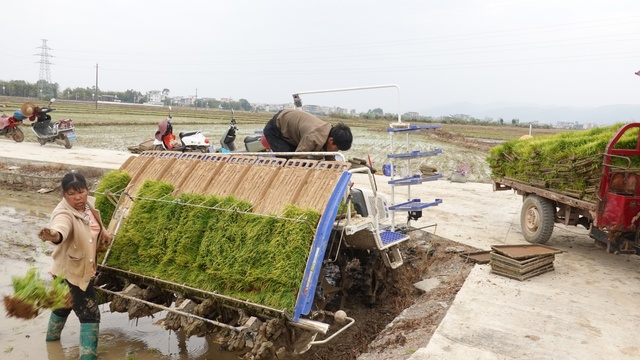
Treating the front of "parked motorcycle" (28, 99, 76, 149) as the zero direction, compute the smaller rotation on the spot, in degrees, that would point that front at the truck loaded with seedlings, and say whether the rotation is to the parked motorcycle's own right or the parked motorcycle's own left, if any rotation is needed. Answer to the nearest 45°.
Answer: approximately 135° to the parked motorcycle's own left

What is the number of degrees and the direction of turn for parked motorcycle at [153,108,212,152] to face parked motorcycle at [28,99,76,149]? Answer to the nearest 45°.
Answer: approximately 45° to its right

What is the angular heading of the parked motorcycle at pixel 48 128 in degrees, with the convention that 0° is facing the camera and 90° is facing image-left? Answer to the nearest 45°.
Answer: approximately 135°

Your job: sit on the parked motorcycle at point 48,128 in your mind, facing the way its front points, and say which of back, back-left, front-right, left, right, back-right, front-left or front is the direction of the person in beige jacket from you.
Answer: back-left

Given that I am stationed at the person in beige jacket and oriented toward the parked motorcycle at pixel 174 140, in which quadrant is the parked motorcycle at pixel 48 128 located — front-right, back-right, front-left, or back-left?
front-left

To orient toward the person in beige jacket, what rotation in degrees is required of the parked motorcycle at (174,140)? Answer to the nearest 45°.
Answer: approximately 90° to its left

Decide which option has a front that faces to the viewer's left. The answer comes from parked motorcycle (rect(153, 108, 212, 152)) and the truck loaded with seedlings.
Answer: the parked motorcycle

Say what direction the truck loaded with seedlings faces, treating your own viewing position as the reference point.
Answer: facing the viewer and to the right of the viewer

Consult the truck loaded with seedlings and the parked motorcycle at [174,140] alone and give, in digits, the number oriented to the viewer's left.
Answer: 1

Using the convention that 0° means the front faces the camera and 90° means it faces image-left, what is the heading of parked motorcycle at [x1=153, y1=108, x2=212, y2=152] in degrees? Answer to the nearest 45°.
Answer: approximately 90°

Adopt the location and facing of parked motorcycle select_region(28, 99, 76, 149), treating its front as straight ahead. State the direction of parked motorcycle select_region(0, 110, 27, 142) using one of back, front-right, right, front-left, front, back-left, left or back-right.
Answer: front

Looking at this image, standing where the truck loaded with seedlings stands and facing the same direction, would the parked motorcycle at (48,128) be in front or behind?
behind

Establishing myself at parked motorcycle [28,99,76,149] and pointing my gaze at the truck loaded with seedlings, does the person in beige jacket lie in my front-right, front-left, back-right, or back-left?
front-right
